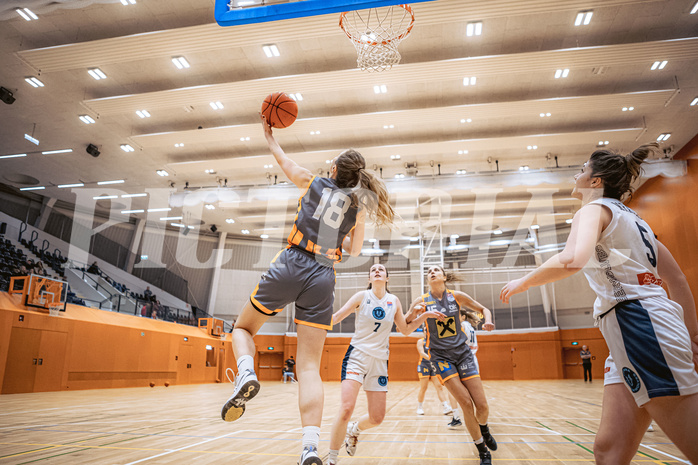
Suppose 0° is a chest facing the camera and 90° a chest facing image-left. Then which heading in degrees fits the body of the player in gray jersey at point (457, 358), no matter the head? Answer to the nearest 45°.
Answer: approximately 0°

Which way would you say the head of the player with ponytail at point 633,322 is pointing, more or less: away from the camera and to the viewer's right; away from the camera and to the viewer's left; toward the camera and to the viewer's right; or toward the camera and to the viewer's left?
away from the camera and to the viewer's left

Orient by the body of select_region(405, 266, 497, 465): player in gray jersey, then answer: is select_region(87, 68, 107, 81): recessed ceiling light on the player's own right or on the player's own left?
on the player's own right

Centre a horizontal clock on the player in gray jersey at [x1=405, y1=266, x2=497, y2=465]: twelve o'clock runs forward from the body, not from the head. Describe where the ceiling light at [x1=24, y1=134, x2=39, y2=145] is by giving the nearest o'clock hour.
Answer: The ceiling light is roughly at 4 o'clock from the player in gray jersey.

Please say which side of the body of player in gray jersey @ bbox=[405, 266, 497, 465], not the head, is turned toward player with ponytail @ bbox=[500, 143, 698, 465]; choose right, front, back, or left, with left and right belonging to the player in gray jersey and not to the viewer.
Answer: front

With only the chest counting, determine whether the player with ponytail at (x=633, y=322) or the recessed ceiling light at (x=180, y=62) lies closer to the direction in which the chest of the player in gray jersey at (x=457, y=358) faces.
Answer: the player with ponytail

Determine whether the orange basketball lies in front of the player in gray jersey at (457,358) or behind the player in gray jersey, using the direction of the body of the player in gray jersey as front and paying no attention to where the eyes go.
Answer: in front
